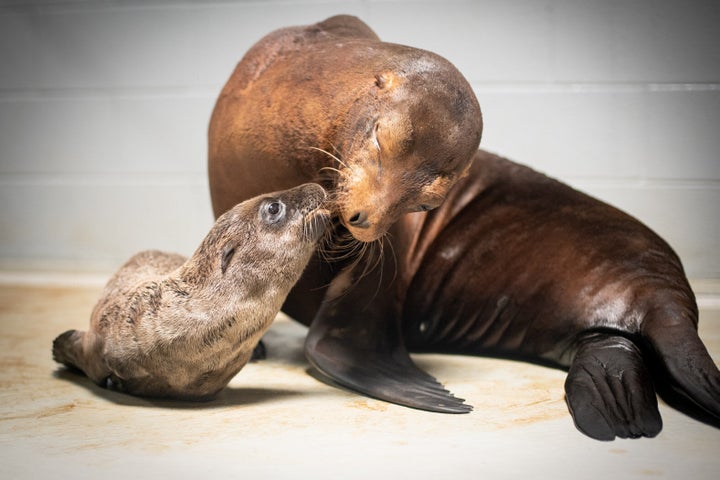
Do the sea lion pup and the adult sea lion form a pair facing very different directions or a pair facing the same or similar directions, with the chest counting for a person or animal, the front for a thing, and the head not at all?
very different directions

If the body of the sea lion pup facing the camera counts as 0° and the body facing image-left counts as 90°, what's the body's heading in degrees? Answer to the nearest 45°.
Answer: approximately 270°

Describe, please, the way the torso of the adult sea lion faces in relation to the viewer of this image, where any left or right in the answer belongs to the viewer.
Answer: facing to the left of the viewer
